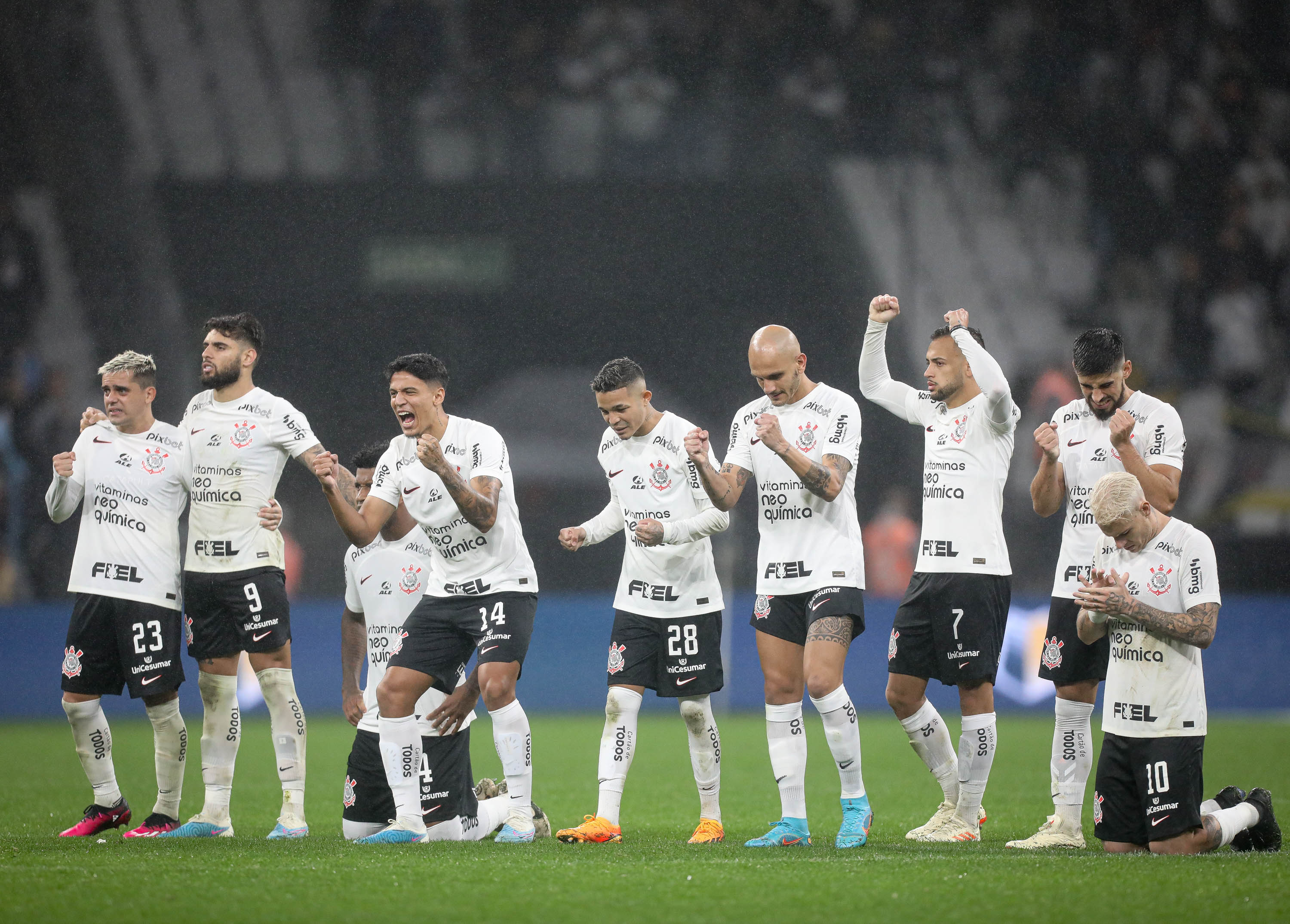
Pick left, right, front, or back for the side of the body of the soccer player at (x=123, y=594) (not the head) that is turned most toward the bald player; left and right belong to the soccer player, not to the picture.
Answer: left

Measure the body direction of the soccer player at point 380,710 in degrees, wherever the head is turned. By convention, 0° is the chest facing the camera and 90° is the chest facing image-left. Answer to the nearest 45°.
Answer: approximately 45°

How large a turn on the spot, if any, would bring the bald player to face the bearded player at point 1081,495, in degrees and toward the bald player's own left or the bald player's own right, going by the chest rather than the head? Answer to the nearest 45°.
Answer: approximately 135° to the bald player's own left

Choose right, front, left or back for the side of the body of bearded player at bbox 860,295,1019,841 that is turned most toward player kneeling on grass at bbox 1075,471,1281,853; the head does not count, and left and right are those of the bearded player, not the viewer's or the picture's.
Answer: left
